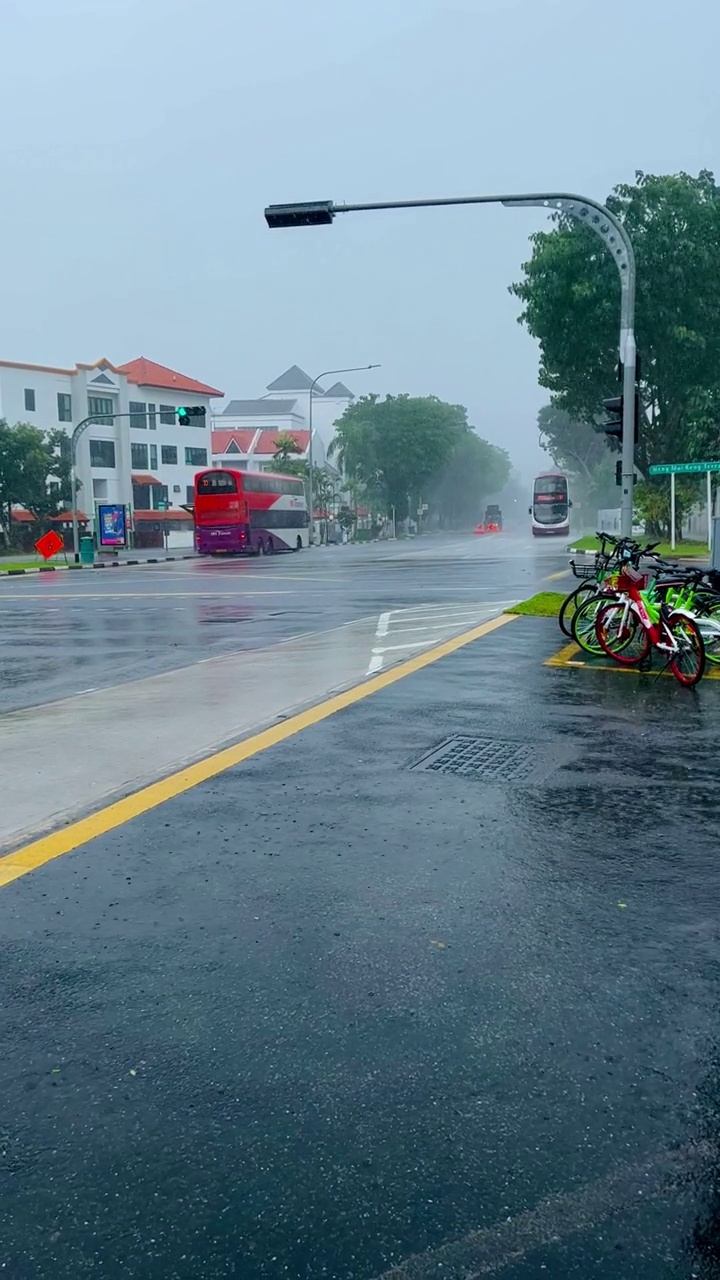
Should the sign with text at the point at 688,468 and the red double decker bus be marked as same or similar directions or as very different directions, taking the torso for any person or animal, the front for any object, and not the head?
very different directions

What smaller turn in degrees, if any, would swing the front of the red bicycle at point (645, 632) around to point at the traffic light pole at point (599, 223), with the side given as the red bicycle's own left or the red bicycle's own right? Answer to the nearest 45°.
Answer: approximately 45° to the red bicycle's own right

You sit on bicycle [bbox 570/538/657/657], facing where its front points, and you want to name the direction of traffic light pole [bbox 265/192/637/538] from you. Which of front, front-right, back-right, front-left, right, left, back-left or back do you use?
right

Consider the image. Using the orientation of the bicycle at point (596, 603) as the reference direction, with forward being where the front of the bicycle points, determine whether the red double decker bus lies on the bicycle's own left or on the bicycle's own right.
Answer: on the bicycle's own right

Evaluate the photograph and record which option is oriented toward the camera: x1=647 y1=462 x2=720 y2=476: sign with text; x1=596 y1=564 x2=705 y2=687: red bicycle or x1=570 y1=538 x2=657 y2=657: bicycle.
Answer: the sign with text

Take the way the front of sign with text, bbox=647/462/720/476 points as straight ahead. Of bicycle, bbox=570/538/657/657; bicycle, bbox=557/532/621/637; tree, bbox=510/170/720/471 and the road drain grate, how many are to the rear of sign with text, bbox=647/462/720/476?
1

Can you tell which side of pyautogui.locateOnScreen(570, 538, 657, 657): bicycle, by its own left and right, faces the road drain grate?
left

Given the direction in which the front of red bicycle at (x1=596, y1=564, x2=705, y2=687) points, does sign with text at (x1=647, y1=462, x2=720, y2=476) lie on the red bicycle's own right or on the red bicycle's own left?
on the red bicycle's own right

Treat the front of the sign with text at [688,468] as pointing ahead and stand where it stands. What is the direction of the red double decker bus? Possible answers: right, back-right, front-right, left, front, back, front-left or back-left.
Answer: back-right

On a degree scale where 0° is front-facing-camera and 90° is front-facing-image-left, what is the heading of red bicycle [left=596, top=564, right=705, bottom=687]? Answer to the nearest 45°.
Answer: approximately 135°

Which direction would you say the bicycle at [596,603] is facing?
to the viewer's left

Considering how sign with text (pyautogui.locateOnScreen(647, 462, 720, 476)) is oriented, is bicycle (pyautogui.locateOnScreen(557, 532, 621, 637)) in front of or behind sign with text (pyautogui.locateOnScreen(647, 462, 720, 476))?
in front

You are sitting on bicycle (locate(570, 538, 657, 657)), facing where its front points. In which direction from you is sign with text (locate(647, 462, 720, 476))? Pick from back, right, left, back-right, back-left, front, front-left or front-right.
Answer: right

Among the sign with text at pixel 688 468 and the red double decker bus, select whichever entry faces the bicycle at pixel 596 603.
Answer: the sign with text

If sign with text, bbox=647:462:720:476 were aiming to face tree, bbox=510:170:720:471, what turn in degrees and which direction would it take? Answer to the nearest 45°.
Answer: approximately 180°
